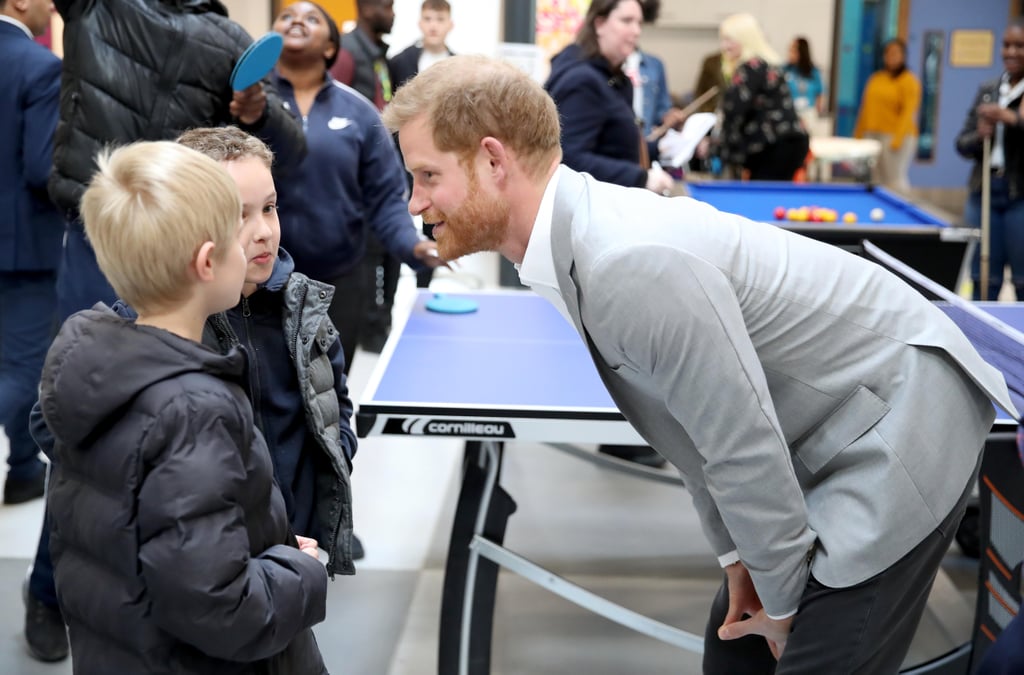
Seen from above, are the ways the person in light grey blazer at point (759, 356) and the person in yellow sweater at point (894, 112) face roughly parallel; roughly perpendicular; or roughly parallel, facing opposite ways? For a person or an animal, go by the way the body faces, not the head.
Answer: roughly perpendicular

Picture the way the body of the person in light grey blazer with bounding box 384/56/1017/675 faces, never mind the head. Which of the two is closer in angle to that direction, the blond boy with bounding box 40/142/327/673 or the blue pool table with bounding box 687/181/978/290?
the blond boy

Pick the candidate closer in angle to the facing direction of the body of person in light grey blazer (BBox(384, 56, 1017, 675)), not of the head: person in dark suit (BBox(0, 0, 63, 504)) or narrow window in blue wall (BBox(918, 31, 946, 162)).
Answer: the person in dark suit

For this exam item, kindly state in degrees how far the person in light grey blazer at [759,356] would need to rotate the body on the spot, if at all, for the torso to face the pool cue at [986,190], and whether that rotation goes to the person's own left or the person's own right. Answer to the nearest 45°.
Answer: approximately 90° to the person's own right

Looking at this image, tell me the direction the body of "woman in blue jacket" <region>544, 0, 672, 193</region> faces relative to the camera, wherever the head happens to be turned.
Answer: to the viewer's right

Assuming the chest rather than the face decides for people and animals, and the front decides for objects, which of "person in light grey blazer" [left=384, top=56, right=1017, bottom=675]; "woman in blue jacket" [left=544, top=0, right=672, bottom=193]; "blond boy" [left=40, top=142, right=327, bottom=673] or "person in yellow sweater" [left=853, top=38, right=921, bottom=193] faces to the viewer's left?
the person in light grey blazer

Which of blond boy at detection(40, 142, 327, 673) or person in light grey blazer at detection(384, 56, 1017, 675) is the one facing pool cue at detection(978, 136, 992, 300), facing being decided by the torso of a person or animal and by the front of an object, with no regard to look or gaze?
the blond boy

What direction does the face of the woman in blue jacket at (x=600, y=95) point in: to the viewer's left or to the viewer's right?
to the viewer's right

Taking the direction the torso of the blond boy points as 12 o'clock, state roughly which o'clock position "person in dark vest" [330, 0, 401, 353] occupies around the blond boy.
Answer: The person in dark vest is roughly at 11 o'clock from the blond boy.

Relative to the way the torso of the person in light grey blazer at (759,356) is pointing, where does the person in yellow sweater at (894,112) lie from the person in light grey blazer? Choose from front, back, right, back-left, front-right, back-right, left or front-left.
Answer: right

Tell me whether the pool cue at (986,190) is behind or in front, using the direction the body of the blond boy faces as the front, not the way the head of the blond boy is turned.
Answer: in front

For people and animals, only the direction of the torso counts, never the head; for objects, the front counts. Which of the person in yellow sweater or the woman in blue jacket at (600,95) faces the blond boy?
the person in yellow sweater

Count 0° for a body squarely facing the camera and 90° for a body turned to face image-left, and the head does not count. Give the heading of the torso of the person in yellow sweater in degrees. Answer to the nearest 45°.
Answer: approximately 0°

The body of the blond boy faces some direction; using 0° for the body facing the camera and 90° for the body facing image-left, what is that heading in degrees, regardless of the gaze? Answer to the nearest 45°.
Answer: approximately 225°
